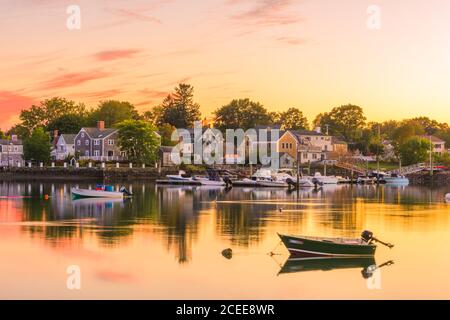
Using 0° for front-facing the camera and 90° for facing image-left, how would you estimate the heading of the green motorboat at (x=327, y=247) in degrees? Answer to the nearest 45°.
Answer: approximately 90°
